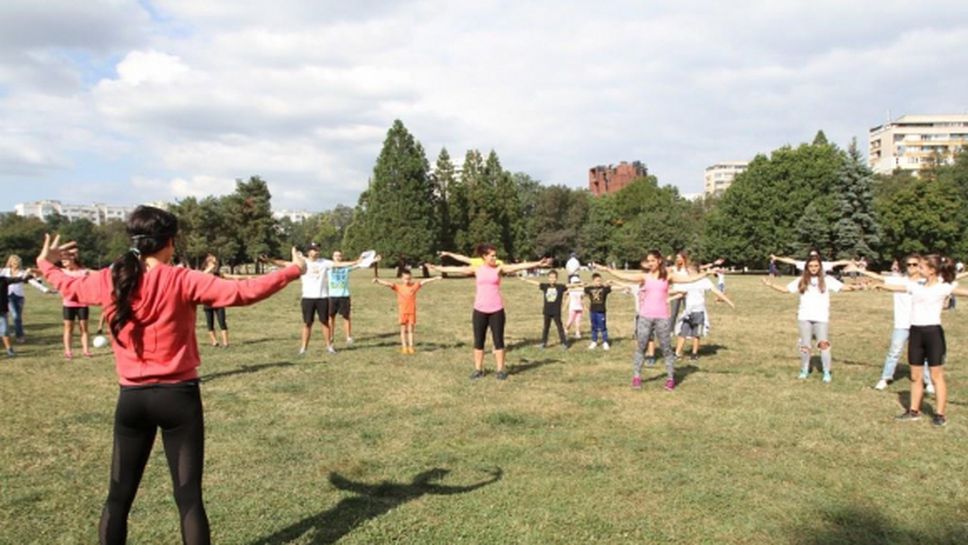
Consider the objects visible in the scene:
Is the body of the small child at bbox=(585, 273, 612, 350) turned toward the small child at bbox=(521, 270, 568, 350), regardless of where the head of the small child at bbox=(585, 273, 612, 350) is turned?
no

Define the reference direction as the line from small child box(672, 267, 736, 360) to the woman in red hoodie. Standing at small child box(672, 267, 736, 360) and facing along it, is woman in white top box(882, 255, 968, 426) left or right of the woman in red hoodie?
left

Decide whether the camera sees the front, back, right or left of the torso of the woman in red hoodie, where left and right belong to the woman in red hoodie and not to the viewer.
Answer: back

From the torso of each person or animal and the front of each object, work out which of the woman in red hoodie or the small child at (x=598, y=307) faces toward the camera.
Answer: the small child

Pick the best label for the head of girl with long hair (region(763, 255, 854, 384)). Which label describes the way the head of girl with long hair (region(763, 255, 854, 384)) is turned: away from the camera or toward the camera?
toward the camera

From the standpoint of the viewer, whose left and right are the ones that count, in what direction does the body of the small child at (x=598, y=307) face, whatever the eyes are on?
facing the viewer

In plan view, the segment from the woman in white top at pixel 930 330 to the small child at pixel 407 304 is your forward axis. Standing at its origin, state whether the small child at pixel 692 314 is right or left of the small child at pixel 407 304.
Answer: right

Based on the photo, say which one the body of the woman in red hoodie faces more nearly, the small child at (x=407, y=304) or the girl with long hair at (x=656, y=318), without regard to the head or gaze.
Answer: the small child

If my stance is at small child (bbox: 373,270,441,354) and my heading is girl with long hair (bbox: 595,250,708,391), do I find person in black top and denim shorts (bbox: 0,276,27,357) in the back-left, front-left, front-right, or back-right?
back-right

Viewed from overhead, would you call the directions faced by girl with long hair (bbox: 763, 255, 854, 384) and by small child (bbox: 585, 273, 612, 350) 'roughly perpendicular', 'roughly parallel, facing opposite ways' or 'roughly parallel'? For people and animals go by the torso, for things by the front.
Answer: roughly parallel

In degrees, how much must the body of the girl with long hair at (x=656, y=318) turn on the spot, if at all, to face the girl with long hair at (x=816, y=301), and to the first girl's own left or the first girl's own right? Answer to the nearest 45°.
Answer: approximately 90° to the first girl's own left

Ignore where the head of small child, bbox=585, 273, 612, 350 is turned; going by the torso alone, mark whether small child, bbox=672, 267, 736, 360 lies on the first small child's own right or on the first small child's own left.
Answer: on the first small child's own left

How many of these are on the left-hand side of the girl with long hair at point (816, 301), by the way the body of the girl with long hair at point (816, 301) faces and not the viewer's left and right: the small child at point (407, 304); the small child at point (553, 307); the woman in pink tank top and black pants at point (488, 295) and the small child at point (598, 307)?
0

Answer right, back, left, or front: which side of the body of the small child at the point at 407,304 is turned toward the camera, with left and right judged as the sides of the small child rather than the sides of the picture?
front

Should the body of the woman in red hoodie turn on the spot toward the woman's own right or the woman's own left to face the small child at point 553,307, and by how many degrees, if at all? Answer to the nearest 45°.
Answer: approximately 45° to the woman's own right

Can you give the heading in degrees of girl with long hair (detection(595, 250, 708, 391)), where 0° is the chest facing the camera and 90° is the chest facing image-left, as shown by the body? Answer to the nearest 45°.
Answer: approximately 0°
